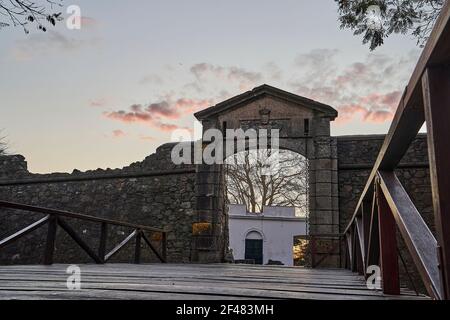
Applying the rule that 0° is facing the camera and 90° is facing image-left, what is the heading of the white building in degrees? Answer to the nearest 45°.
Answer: approximately 0°

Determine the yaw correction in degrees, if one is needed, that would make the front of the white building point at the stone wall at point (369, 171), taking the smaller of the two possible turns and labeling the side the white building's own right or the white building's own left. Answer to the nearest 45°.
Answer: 0° — it already faces it

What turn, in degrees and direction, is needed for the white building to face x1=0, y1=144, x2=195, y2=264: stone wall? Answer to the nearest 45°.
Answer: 0° — it already faces it

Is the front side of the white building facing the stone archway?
yes
